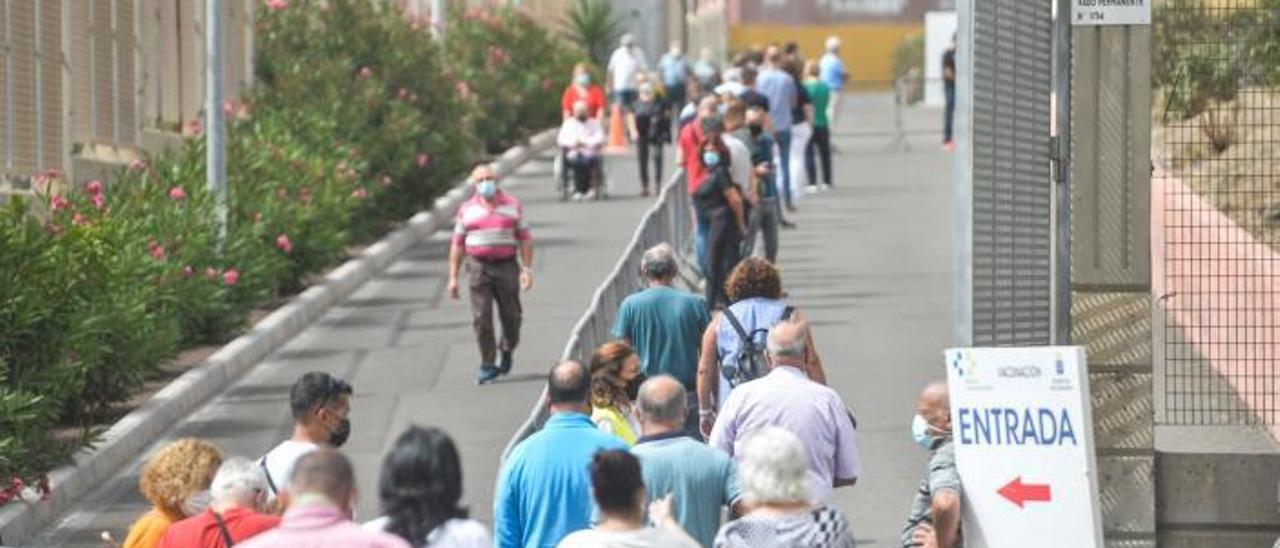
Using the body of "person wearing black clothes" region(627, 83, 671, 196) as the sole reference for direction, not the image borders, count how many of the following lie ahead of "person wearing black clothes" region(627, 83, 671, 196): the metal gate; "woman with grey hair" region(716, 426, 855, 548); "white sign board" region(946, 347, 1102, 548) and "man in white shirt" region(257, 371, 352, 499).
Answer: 4

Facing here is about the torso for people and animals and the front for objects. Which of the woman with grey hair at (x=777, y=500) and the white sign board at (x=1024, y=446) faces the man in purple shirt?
the woman with grey hair

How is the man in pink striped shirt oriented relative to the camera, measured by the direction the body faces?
toward the camera

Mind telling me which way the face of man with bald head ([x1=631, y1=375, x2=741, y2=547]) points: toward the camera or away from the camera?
away from the camera

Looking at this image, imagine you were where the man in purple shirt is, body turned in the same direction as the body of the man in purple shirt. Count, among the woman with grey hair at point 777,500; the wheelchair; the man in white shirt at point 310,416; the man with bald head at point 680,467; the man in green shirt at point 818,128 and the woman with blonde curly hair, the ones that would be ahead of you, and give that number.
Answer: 2

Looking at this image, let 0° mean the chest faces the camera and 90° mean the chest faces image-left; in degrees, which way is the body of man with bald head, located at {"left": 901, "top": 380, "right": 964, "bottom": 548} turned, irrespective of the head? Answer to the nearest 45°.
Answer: approximately 90°

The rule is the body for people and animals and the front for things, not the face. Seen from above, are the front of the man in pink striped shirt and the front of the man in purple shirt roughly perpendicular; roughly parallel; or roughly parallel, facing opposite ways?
roughly parallel, facing opposite ways

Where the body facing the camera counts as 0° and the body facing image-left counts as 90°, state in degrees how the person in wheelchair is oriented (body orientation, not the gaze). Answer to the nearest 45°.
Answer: approximately 0°

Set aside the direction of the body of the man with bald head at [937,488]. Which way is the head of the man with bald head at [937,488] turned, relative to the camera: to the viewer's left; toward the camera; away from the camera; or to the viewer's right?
to the viewer's left

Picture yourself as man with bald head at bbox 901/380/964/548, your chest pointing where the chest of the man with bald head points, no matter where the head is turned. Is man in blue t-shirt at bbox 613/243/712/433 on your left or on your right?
on your right

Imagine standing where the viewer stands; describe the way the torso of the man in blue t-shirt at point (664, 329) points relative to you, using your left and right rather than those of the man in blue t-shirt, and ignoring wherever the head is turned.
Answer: facing away from the viewer

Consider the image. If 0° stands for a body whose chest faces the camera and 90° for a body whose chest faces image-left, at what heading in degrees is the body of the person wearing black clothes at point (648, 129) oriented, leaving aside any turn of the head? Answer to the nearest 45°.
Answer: approximately 0°

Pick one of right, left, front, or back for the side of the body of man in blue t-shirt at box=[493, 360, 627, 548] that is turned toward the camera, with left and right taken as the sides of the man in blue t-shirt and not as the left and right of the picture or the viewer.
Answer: back

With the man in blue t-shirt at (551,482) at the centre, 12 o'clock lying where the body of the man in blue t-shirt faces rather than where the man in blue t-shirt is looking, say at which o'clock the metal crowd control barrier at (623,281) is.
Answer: The metal crowd control barrier is roughly at 12 o'clock from the man in blue t-shirt.

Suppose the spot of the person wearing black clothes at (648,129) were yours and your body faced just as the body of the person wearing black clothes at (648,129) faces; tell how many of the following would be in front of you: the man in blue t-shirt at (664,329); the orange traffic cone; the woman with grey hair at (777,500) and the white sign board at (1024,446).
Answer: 3

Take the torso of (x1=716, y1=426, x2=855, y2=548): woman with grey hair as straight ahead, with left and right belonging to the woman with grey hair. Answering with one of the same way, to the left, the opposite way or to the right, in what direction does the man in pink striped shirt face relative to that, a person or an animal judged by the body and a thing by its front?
the opposite way

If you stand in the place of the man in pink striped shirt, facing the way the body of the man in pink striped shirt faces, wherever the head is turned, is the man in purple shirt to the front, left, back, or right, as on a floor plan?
front
